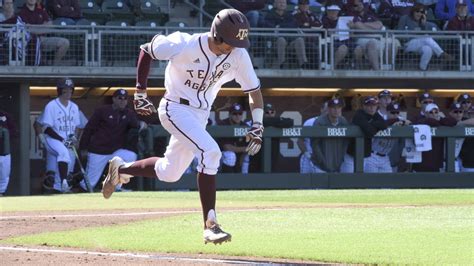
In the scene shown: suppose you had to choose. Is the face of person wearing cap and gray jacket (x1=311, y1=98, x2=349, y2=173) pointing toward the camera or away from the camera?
toward the camera

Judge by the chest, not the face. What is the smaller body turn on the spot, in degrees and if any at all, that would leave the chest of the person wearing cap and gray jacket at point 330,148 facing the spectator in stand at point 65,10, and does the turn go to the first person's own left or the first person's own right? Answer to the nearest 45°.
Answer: approximately 90° to the first person's own right

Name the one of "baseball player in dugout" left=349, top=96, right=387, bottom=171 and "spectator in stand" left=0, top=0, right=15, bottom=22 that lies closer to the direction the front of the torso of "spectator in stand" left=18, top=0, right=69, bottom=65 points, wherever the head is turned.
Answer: the baseball player in dugout

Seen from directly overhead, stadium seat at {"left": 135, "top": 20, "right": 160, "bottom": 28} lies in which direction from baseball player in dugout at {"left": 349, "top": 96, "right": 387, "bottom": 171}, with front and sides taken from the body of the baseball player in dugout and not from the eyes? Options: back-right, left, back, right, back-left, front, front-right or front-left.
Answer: right

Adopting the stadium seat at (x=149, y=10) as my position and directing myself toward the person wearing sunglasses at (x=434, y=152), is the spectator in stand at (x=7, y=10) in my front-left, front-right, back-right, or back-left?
back-right

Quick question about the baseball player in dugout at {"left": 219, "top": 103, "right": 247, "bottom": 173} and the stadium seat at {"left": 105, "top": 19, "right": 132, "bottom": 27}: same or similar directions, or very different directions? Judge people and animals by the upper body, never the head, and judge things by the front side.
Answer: same or similar directions

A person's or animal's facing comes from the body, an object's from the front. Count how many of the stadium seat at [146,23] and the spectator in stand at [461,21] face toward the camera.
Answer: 2

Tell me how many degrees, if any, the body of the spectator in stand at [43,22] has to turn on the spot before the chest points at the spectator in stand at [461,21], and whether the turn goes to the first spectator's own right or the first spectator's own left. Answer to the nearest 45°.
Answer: approximately 45° to the first spectator's own left

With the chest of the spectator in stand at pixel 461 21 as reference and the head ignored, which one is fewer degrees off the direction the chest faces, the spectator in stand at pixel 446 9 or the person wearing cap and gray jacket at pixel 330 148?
the person wearing cap and gray jacket

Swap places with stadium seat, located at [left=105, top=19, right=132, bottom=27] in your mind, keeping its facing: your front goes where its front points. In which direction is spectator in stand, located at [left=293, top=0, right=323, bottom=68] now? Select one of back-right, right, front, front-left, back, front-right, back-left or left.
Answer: left

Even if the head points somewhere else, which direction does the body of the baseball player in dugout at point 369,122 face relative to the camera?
toward the camera
